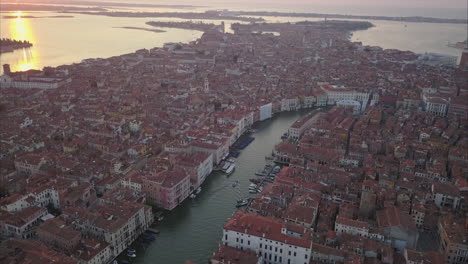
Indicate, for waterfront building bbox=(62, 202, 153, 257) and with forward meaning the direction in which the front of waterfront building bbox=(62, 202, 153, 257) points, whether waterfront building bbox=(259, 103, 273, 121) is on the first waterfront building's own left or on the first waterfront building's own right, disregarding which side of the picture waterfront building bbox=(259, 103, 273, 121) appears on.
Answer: on the first waterfront building's own left

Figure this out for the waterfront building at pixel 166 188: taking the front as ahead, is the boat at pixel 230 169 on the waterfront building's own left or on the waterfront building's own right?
on the waterfront building's own left

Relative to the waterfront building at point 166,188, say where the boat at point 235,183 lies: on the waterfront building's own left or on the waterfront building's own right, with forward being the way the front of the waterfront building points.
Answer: on the waterfront building's own left

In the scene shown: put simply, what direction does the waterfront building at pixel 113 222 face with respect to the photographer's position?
facing the viewer and to the right of the viewer

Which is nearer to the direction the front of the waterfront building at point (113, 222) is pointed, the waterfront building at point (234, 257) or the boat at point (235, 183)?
the waterfront building

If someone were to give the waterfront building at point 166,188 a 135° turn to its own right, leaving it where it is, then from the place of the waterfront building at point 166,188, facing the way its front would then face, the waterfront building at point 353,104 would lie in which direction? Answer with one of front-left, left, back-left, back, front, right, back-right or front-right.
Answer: back-right

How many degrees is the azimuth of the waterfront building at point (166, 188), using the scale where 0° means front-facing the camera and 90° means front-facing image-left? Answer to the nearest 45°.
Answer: approximately 315°

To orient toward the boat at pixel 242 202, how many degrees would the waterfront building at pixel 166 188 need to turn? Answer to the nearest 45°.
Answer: approximately 45° to its left

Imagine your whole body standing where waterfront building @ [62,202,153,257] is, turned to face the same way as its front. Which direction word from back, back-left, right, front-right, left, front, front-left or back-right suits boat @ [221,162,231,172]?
left

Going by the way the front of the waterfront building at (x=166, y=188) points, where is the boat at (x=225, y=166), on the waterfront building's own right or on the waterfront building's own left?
on the waterfront building's own left

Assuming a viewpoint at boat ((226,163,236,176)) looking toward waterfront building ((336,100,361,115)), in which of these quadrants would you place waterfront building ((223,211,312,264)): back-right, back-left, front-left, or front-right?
back-right
